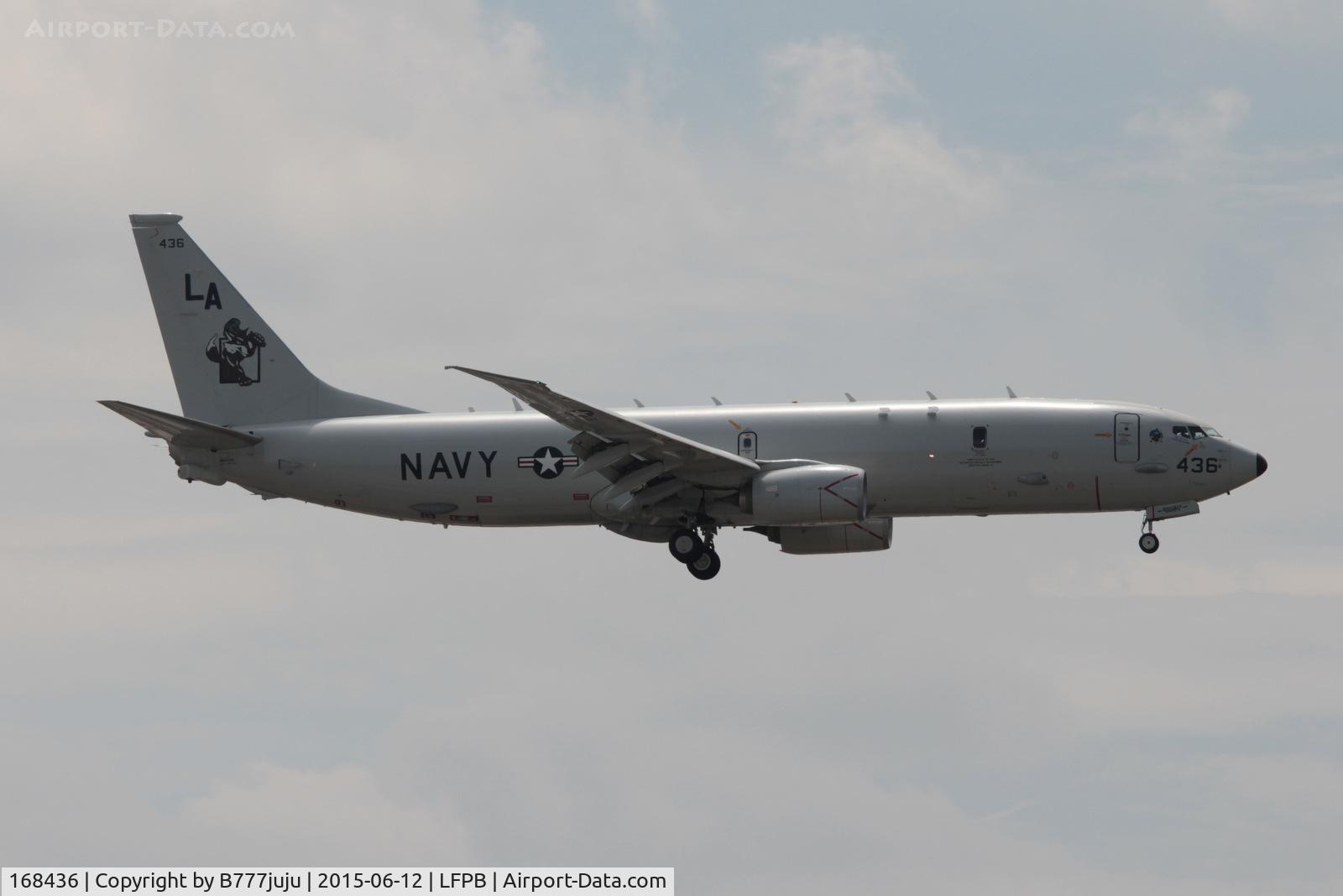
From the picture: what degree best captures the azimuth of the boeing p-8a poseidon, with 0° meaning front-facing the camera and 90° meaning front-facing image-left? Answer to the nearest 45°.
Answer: approximately 270°
